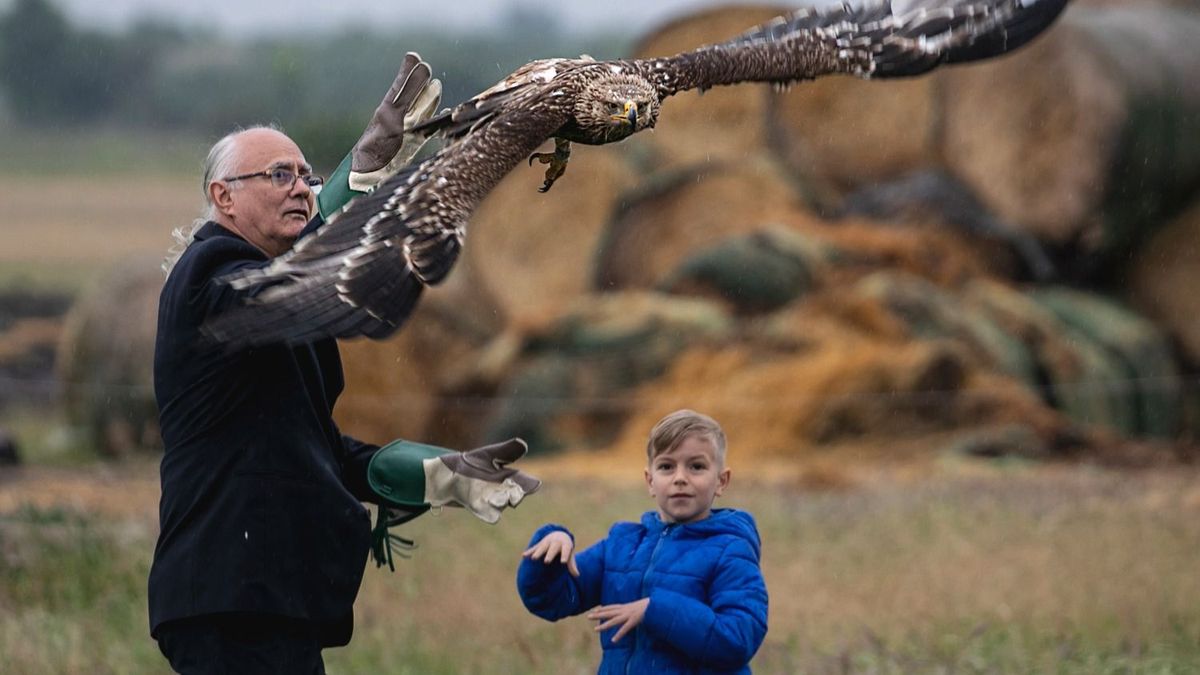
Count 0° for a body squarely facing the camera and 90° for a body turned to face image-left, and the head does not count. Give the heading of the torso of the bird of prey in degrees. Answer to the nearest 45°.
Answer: approximately 315°

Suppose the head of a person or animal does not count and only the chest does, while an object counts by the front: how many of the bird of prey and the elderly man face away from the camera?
0

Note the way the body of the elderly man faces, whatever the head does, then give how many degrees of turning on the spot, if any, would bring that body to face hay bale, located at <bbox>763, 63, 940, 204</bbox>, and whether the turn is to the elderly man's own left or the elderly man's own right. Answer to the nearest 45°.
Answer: approximately 45° to the elderly man's own left

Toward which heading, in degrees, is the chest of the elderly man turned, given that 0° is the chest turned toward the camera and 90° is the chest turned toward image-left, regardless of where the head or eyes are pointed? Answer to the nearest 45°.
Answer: approximately 270°

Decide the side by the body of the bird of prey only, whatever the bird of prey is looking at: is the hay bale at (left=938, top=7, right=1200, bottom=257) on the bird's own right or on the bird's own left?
on the bird's own left

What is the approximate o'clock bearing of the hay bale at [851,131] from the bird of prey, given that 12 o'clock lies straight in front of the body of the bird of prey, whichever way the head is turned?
The hay bale is roughly at 8 o'clock from the bird of prey.
